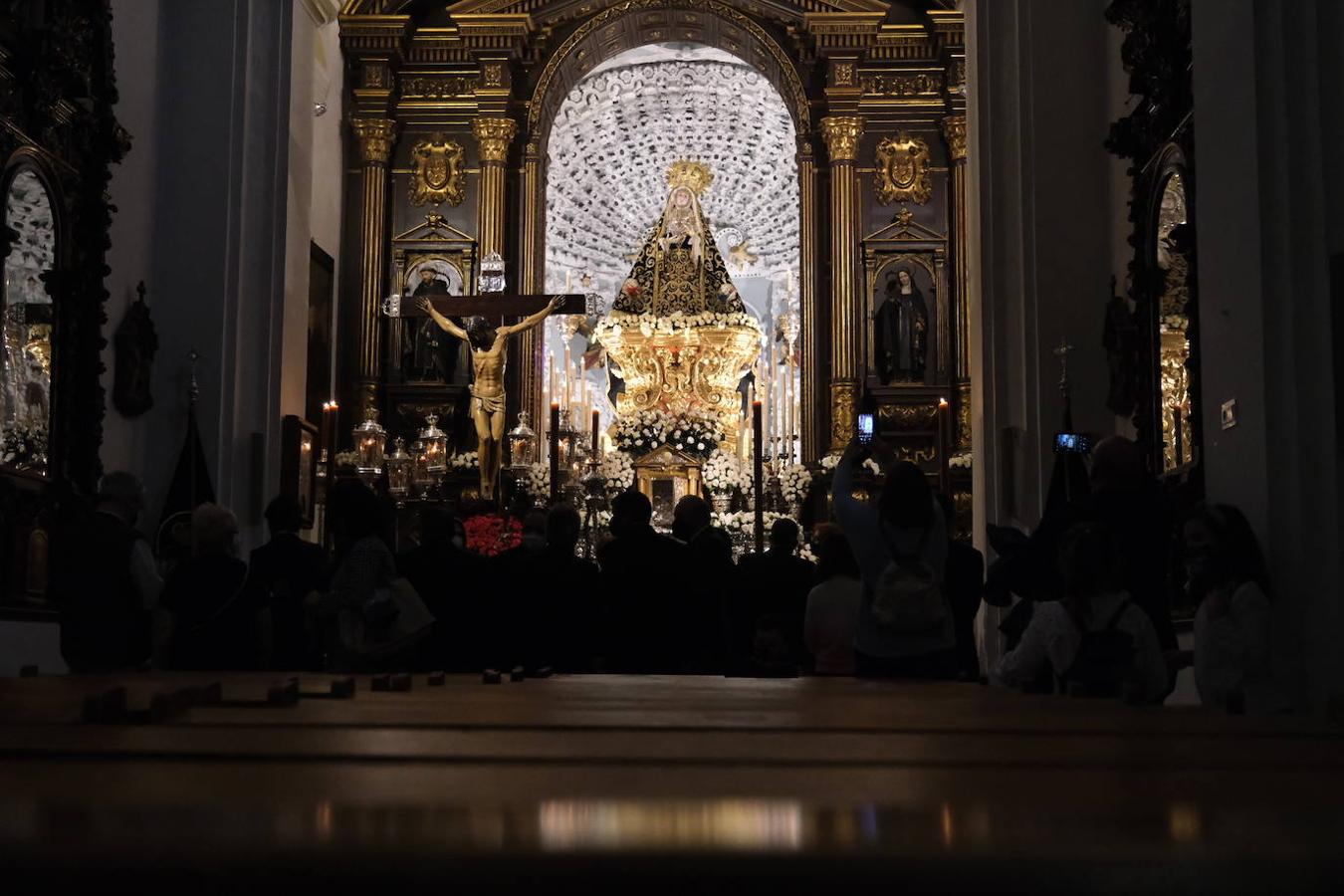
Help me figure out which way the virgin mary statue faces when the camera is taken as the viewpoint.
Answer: facing the viewer

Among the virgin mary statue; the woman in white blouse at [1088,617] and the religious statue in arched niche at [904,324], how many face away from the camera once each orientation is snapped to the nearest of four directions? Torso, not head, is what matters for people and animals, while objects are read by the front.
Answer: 1

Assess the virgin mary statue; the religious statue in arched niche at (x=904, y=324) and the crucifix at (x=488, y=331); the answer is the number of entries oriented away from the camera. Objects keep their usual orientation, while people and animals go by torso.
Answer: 0

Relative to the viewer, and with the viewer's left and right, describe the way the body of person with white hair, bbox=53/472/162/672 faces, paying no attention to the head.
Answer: facing away from the viewer and to the right of the viewer

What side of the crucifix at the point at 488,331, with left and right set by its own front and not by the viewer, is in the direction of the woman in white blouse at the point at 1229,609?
front

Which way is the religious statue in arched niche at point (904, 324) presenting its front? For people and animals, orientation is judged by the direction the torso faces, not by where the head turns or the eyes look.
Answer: toward the camera

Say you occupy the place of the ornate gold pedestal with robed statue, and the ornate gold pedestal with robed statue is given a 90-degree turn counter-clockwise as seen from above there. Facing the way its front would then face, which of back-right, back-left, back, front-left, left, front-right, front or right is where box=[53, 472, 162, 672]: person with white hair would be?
right

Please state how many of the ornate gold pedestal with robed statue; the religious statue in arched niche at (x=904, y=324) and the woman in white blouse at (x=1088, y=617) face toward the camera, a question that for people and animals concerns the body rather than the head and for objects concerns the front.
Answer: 2

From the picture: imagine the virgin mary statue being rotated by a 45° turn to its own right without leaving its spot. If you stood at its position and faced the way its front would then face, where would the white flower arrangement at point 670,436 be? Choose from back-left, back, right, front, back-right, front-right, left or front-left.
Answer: front-left

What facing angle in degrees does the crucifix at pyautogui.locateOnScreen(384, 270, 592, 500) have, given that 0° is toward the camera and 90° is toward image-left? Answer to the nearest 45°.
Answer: approximately 0°

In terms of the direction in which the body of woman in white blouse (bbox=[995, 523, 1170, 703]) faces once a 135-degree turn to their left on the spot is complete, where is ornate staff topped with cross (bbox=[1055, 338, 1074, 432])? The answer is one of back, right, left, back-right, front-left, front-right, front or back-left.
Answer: back-right

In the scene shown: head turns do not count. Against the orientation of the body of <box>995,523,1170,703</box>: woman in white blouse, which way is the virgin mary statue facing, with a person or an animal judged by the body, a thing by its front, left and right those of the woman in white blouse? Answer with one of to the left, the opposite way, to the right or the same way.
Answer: the opposite way

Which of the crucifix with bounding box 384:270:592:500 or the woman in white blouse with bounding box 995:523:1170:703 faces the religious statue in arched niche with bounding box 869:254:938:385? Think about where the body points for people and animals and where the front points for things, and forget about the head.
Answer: the woman in white blouse

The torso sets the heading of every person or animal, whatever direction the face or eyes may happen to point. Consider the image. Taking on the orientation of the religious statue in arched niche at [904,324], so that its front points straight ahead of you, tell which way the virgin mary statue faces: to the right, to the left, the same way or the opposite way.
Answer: the same way

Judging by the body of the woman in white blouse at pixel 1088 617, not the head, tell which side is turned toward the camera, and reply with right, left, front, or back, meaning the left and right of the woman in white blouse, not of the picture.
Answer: back

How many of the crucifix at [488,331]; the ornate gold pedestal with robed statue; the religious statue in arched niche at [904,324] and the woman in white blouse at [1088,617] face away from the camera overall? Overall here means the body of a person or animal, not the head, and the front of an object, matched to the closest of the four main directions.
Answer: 1

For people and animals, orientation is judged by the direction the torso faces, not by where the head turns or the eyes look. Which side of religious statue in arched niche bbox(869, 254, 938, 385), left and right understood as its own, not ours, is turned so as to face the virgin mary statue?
right

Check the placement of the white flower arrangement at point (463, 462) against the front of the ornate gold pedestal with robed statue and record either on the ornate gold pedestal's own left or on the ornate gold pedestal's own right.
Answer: on the ornate gold pedestal's own right

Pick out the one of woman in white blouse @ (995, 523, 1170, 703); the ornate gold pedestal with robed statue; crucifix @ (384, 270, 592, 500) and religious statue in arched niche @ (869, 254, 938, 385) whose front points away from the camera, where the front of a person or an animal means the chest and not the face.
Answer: the woman in white blouse

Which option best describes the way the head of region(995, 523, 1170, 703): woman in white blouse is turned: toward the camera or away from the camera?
away from the camera

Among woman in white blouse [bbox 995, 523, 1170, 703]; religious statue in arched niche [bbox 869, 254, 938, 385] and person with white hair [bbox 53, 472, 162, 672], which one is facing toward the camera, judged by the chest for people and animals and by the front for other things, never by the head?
the religious statue in arched niche
